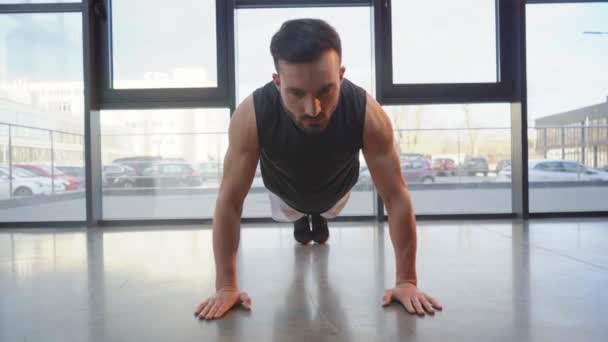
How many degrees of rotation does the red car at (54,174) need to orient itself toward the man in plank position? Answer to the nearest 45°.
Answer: approximately 45° to its right

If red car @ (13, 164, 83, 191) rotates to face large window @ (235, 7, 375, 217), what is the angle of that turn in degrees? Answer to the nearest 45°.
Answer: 0° — it already faces it

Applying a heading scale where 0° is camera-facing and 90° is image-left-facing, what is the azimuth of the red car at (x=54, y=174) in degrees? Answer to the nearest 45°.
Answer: approximately 315°
